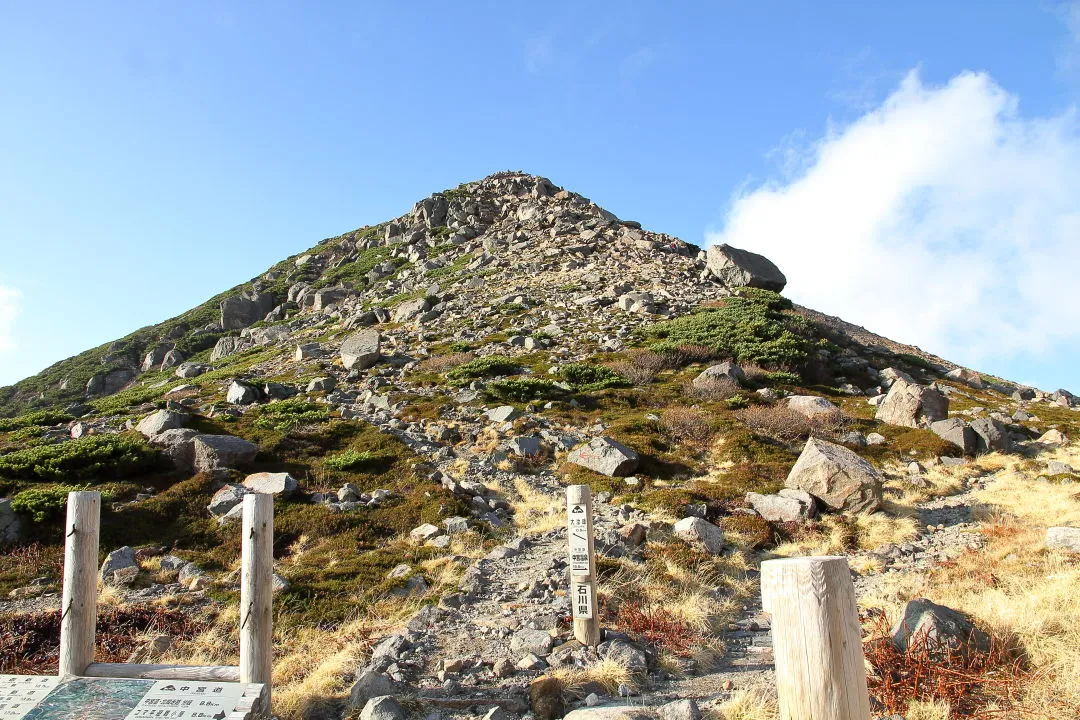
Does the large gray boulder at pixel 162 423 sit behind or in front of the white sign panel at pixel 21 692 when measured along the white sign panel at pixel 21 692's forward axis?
behind

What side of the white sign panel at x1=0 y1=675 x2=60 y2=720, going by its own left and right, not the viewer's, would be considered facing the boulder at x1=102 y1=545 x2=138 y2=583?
back

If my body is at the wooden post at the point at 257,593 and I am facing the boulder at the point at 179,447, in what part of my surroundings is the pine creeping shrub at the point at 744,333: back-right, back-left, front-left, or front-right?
front-right

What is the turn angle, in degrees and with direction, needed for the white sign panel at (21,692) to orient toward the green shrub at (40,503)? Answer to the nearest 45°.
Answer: approximately 180°

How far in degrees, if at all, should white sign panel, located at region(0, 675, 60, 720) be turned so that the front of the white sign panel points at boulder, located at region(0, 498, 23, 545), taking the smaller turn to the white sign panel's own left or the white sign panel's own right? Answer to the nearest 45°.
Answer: approximately 180°

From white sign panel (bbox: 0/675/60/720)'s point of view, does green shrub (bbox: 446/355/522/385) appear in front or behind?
behind

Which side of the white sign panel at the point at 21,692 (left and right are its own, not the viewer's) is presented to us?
front

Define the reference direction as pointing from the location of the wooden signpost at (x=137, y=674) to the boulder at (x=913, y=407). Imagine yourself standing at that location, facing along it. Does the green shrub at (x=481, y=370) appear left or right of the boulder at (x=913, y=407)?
left

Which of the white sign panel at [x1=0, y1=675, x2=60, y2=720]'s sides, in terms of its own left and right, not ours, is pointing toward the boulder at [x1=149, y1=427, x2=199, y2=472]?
back

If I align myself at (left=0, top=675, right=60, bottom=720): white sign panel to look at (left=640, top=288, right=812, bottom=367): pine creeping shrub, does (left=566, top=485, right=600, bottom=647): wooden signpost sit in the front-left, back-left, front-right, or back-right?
front-right

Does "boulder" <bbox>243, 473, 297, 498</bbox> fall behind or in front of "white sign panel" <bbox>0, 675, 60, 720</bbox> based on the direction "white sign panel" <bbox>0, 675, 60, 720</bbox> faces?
behind

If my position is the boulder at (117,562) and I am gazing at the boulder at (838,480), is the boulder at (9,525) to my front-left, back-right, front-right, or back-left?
back-left

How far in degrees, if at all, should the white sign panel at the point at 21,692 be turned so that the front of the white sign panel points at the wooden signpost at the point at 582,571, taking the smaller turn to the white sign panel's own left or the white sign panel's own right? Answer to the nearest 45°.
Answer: approximately 90° to the white sign panel's own left

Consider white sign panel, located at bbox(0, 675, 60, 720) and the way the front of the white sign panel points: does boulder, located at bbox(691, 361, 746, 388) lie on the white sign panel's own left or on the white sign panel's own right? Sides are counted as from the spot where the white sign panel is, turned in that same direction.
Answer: on the white sign panel's own left
